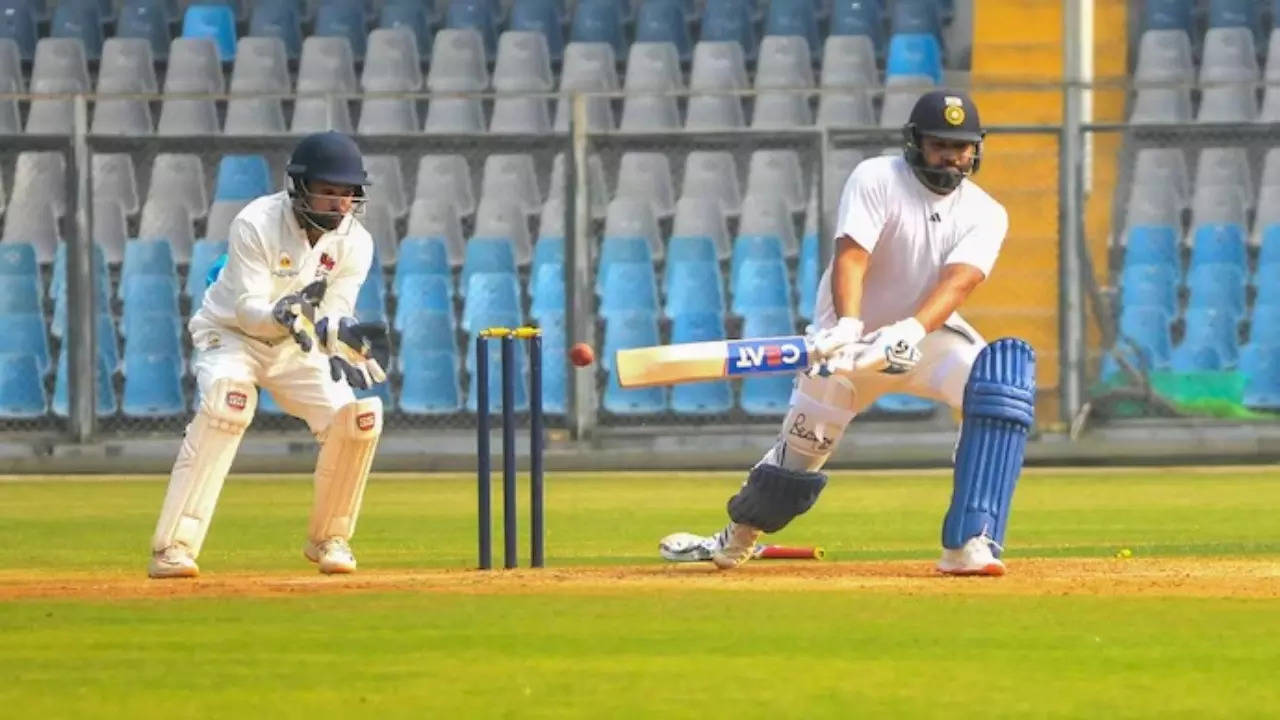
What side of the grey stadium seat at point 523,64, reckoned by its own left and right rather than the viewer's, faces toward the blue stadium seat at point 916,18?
left

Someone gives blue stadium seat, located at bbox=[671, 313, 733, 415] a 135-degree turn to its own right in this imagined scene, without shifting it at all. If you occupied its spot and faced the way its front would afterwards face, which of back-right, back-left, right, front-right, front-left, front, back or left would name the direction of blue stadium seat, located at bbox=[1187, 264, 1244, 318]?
back-right

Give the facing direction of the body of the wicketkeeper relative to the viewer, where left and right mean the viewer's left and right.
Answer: facing the viewer and to the right of the viewer

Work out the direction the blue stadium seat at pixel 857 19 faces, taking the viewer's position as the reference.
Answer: facing the viewer

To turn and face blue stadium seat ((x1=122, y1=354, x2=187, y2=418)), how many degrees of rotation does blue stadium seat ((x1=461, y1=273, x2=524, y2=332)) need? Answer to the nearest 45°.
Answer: approximately 90° to its right

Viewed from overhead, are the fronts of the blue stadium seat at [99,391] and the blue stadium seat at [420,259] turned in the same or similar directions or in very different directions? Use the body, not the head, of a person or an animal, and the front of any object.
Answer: same or similar directions

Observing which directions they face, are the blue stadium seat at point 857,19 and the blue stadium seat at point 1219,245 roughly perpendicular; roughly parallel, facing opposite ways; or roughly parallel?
roughly parallel

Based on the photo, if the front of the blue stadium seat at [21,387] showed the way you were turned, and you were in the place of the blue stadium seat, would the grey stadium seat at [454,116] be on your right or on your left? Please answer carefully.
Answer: on your left

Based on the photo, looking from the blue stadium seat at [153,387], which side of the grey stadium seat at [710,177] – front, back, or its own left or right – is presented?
right

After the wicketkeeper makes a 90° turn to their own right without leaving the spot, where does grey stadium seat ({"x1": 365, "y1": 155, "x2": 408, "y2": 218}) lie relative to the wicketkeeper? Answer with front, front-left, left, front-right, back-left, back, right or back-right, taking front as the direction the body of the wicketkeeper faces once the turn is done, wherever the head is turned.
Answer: back-right

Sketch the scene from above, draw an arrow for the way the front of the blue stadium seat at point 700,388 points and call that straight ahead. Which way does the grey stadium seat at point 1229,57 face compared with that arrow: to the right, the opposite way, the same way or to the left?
the same way

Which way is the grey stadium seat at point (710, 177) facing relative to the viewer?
toward the camera

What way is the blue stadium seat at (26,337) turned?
toward the camera
